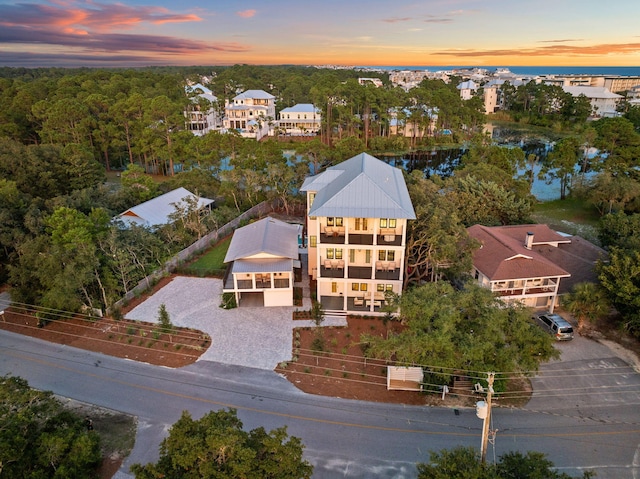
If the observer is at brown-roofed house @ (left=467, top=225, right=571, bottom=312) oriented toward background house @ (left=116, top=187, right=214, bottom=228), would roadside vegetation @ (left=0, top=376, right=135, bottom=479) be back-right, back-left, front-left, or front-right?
front-left

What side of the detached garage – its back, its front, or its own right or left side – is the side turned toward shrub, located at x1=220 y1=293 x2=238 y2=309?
front

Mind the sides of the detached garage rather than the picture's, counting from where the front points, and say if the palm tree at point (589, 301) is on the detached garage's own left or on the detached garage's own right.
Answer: on the detached garage's own left

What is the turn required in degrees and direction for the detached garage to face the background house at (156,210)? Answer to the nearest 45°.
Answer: approximately 135° to its right

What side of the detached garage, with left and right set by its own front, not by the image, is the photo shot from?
front

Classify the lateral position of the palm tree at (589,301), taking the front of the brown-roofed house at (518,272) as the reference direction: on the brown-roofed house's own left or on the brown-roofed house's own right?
on the brown-roofed house's own left

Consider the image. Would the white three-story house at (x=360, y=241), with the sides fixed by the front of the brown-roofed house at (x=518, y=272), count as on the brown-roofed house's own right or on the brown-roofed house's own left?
on the brown-roofed house's own right

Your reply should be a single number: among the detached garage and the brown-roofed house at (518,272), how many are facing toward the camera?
2

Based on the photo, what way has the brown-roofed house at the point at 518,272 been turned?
toward the camera

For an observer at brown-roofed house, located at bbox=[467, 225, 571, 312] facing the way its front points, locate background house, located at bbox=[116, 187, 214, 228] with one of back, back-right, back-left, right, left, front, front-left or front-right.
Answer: right

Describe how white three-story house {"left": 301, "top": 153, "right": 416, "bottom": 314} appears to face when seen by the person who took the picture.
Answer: facing the viewer

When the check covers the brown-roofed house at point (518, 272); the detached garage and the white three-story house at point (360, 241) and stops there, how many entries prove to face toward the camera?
3

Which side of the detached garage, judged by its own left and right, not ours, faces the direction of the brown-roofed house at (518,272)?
left

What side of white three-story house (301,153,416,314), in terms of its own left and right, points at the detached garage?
right

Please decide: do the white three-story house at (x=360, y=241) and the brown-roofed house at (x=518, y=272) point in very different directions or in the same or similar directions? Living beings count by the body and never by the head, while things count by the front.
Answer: same or similar directions

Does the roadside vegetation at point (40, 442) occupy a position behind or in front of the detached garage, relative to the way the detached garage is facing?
in front
